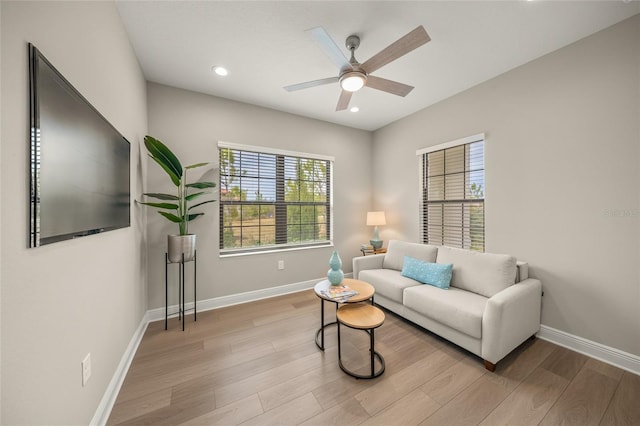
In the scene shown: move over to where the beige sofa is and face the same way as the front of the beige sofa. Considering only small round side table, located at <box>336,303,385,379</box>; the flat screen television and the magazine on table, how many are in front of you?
3

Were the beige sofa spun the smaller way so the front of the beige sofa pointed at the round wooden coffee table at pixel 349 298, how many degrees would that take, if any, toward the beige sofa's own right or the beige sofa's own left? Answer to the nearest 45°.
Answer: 0° — it already faces it

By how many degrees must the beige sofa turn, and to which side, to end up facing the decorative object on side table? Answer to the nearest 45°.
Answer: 0° — it already faces it

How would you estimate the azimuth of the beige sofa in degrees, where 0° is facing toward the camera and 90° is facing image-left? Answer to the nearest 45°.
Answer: approximately 45°

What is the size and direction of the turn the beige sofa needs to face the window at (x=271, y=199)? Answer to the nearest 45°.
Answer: approximately 45° to its right

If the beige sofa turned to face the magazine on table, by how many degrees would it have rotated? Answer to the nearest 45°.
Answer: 0° — it already faces it

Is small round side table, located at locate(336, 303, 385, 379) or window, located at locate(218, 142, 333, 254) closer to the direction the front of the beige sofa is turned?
the small round side table

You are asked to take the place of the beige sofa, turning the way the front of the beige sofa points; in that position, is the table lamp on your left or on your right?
on your right

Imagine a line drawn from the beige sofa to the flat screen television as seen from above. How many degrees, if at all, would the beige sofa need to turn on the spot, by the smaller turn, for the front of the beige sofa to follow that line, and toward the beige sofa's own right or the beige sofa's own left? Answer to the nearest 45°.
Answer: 0° — it already faces it
